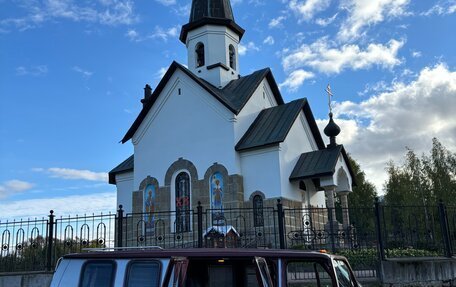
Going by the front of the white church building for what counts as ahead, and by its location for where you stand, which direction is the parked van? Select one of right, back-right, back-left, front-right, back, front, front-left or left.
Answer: front-right

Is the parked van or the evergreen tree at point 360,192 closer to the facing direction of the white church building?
the parked van

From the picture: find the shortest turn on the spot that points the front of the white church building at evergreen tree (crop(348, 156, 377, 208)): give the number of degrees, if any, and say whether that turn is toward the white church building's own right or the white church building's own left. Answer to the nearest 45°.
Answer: approximately 90° to the white church building's own left

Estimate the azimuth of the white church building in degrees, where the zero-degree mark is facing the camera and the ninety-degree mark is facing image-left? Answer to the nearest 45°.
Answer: approximately 315°
